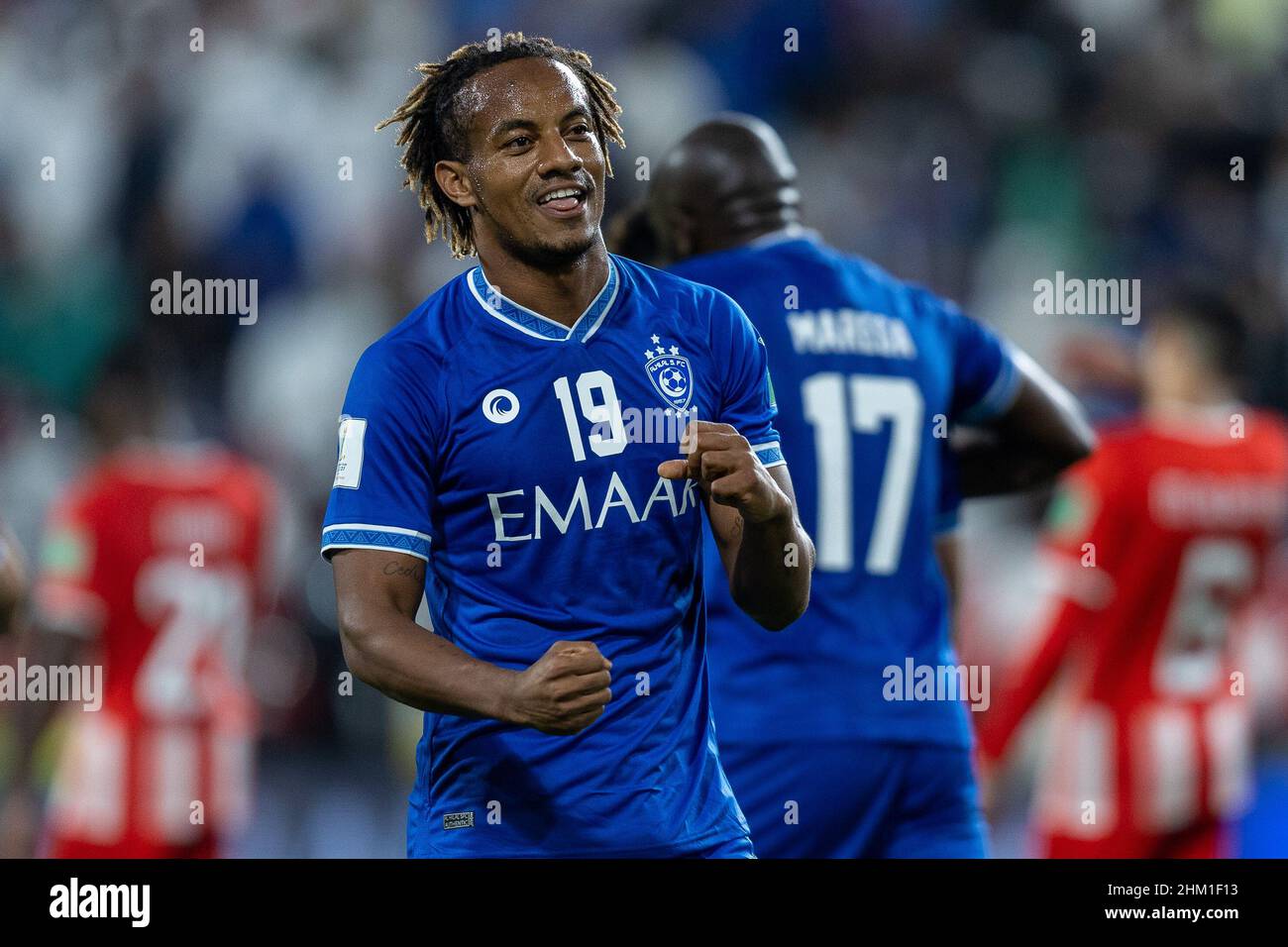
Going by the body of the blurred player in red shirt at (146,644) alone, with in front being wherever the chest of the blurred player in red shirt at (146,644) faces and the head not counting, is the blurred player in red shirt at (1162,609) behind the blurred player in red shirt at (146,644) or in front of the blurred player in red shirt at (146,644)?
behind

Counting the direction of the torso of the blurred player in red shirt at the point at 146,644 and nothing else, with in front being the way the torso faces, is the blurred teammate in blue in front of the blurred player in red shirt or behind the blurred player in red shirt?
behind

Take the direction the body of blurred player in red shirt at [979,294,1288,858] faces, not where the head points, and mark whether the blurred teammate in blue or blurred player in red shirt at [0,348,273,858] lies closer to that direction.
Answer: the blurred player in red shirt

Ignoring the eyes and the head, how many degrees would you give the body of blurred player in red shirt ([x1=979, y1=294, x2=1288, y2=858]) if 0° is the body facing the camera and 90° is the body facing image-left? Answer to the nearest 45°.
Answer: approximately 135°

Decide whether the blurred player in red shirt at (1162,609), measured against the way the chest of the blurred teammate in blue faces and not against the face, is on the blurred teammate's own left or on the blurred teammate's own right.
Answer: on the blurred teammate's own right

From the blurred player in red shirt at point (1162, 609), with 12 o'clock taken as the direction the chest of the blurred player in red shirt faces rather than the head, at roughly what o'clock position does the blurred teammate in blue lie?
The blurred teammate in blue is roughly at 8 o'clock from the blurred player in red shirt.

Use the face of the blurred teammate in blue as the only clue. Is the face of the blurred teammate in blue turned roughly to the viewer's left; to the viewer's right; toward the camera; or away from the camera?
away from the camera

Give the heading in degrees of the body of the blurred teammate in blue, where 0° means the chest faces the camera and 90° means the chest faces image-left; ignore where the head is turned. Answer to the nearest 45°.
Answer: approximately 135°
